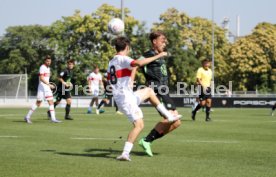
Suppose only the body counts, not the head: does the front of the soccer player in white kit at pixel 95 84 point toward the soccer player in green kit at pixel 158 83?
yes

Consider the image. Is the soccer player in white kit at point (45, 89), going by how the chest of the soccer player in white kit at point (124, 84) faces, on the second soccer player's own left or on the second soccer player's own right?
on the second soccer player's own left

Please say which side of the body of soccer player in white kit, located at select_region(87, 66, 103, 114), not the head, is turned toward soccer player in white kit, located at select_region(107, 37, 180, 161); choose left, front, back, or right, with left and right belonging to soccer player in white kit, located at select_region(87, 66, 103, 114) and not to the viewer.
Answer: front

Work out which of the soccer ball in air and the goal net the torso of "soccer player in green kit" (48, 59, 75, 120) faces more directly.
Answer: the soccer ball in air

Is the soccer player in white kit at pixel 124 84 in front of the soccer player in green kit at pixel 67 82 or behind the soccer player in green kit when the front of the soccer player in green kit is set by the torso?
in front

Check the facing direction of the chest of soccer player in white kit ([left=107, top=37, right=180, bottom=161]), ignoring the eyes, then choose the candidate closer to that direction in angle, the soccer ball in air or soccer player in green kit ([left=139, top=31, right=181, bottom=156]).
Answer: the soccer player in green kit

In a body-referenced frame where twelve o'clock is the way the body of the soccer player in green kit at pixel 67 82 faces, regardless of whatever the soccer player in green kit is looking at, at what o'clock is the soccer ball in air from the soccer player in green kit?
The soccer ball in air is roughly at 1 o'clock from the soccer player in green kit.

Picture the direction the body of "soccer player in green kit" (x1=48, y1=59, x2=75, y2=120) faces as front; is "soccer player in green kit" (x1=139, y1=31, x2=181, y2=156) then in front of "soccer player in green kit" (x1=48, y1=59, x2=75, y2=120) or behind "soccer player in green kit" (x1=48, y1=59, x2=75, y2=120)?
in front

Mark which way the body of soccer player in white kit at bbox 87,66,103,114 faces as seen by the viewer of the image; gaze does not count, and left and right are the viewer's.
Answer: facing the viewer
